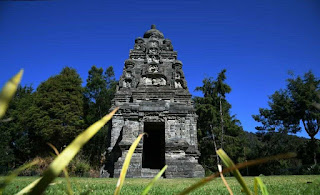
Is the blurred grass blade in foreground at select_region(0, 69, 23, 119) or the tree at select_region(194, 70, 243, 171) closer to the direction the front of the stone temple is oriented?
the blurred grass blade in foreground

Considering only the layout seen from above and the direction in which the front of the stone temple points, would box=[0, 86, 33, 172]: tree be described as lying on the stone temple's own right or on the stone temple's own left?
on the stone temple's own right

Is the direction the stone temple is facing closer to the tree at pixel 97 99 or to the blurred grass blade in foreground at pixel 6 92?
the blurred grass blade in foreground

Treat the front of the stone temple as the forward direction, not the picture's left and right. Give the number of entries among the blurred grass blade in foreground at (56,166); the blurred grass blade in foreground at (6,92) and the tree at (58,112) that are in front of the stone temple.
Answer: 2

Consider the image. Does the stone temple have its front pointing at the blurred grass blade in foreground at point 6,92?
yes

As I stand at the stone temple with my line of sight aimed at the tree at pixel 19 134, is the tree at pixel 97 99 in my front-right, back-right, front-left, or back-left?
front-right

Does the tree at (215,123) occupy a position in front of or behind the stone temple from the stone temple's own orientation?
behind

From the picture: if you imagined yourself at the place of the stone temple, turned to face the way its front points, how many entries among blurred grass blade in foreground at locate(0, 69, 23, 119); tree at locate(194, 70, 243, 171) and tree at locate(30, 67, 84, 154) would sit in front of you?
1

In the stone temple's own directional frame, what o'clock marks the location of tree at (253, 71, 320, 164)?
The tree is roughly at 8 o'clock from the stone temple.

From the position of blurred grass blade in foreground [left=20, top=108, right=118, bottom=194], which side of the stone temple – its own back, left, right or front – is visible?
front

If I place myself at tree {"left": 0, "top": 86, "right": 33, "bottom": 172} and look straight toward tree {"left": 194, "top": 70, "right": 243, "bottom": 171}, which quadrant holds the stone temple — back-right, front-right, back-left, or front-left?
front-right

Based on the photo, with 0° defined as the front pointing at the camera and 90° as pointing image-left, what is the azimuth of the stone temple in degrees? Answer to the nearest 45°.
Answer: approximately 0°

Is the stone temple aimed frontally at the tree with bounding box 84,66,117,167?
no
